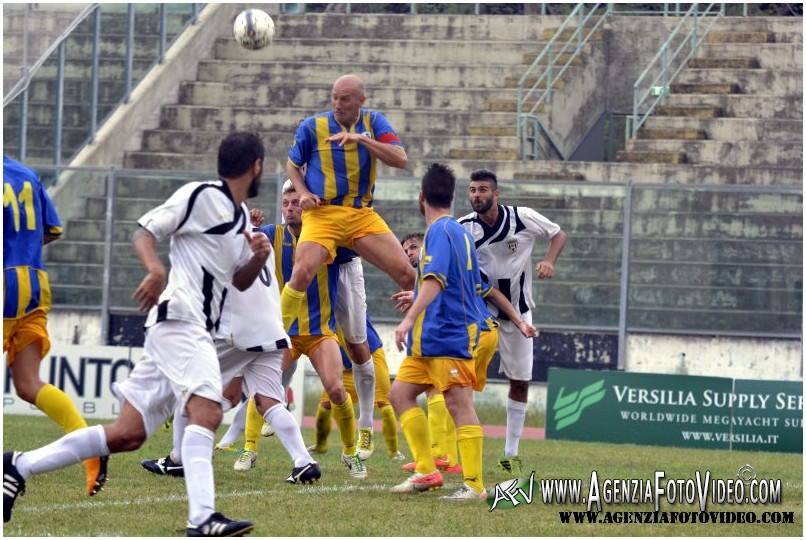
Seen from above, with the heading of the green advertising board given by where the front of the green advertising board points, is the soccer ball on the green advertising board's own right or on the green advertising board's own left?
on the green advertising board's own right

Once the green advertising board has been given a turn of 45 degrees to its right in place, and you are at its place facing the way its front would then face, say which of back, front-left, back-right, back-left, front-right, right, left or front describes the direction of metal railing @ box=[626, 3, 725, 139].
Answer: back-right

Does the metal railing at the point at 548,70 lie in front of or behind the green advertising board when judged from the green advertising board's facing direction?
behind

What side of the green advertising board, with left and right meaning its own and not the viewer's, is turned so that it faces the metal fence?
back

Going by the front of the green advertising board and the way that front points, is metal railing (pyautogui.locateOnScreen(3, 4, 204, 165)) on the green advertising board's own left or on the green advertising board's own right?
on the green advertising board's own right

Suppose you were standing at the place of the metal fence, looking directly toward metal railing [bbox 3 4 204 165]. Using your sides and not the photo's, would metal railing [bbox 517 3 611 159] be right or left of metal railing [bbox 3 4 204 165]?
right

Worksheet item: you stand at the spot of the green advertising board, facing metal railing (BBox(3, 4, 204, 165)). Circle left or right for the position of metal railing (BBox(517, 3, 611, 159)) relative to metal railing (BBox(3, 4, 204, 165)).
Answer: right

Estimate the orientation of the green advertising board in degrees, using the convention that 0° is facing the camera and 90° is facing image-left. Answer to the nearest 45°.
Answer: approximately 0°
